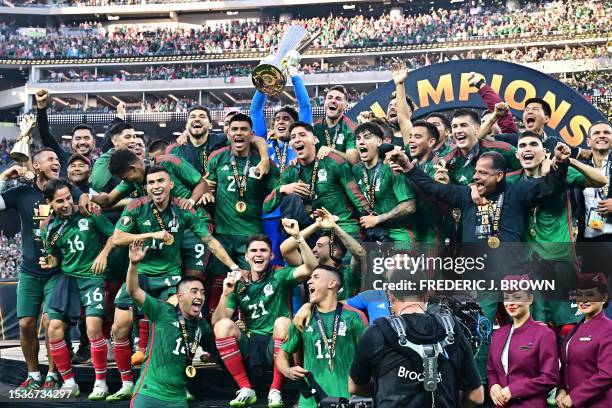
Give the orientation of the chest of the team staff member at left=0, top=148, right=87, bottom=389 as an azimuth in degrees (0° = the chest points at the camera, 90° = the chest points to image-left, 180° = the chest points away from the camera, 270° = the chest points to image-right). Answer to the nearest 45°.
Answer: approximately 315°

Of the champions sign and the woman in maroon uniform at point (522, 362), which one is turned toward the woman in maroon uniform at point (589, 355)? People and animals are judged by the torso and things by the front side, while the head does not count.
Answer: the champions sign

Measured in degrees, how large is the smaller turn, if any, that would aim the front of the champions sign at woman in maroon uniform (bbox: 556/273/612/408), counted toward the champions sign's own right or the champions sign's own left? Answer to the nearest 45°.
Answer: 0° — it already faces them

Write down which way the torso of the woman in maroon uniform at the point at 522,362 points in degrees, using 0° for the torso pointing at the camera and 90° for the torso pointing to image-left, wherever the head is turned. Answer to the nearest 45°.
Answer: approximately 45°

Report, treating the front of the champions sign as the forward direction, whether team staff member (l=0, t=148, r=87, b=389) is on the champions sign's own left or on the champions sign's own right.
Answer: on the champions sign's own right

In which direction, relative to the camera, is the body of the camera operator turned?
away from the camera

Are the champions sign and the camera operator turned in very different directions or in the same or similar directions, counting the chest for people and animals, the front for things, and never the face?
very different directions

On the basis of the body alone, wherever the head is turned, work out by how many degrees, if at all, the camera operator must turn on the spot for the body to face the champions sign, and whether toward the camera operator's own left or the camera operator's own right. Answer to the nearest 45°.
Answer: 0° — they already face it

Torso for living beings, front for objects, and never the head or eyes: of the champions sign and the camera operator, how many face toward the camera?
1
